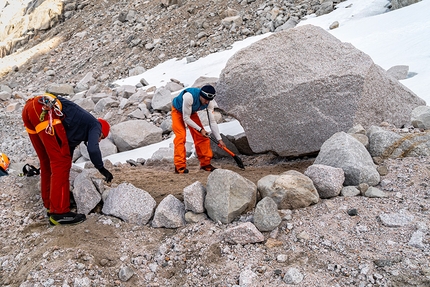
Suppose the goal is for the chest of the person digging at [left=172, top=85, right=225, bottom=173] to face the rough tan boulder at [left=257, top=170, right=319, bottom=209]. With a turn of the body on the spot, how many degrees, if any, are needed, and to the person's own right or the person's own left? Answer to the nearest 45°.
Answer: approximately 45° to the person's own right

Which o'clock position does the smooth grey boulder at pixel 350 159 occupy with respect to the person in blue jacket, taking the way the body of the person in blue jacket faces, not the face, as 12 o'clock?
The smooth grey boulder is roughly at 1 o'clock from the person in blue jacket.

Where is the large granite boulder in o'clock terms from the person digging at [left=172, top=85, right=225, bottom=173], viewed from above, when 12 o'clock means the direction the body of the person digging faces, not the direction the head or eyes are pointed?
The large granite boulder is roughly at 11 o'clock from the person digging.

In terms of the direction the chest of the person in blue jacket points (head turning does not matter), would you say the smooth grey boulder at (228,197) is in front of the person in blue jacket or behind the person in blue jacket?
in front

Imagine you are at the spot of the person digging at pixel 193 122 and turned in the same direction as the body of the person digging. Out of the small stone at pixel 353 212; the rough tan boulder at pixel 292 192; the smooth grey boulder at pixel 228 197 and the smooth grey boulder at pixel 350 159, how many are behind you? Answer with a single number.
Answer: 0

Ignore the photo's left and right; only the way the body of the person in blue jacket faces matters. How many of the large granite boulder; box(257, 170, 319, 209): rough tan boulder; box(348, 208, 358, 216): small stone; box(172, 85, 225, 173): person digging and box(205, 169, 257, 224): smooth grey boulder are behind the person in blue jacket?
0

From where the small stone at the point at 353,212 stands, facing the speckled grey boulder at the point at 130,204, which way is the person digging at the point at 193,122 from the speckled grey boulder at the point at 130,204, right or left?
right

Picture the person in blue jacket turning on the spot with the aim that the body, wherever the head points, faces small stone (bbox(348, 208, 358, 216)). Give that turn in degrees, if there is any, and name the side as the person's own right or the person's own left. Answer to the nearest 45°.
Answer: approximately 45° to the person's own right

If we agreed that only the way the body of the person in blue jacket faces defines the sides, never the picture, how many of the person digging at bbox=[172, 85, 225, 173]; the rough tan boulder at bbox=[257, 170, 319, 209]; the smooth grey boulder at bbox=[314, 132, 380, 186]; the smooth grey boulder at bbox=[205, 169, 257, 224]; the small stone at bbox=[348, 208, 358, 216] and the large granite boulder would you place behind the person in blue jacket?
0

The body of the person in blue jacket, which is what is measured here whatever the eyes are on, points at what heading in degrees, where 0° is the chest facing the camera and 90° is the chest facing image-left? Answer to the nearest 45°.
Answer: approximately 270°

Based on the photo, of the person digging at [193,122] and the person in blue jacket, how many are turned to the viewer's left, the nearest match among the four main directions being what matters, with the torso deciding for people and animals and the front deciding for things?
0

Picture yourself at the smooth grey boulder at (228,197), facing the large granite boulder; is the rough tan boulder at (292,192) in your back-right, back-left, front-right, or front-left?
front-right

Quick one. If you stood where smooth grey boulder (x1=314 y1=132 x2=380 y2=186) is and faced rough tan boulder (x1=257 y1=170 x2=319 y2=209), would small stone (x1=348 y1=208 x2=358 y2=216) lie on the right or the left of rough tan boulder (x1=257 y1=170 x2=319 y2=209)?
left

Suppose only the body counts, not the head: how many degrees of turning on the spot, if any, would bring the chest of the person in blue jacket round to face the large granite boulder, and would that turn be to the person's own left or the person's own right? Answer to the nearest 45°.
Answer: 0° — they already face it

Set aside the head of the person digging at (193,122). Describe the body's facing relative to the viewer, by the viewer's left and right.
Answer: facing the viewer and to the right of the viewer

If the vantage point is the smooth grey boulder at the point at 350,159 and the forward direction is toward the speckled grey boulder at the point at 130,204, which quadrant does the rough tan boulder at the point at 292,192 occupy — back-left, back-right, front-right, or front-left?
front-left

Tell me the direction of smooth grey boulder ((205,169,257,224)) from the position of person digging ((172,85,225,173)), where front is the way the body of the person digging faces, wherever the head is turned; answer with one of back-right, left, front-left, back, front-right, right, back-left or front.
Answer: front-right

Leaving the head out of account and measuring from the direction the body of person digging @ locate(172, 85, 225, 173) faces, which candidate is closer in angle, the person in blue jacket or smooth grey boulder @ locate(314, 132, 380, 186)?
the smooth grey boulder

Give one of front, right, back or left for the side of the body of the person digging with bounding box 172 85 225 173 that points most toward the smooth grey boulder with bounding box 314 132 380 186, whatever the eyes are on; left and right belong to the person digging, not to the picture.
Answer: front
